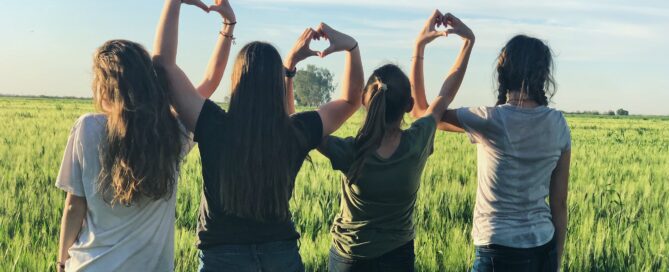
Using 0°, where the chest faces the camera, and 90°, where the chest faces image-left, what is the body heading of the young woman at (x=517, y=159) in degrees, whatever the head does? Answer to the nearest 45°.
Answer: approximately 180°

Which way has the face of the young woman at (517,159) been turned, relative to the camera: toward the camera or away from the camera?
away from the camera

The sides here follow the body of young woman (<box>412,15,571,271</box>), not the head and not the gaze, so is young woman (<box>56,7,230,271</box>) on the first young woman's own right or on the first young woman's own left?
on the first young woman's own left

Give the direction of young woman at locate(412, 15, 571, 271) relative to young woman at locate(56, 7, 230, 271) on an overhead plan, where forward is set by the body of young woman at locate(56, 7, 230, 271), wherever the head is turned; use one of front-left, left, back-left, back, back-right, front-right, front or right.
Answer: right

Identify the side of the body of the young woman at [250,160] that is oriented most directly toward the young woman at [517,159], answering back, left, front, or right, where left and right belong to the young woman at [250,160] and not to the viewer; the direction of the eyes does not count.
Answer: right

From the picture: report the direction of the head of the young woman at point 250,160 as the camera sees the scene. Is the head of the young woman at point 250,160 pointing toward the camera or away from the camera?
away from the camera

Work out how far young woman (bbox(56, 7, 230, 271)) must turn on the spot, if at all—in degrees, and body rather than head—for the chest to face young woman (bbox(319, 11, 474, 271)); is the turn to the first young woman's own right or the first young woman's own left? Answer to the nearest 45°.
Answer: approximately 90° to the first young woman's own right

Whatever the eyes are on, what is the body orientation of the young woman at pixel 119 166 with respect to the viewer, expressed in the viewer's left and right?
facing away from the viewer

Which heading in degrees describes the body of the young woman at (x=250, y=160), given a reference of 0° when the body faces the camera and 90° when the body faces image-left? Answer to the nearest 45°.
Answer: approximately 180°

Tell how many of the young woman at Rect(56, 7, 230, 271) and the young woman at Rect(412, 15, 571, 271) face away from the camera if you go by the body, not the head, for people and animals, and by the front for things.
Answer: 2

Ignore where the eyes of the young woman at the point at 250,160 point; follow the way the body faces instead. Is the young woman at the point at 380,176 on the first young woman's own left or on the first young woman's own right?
on the first young woman's own right
